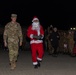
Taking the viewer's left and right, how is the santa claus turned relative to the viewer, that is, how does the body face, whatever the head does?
facing the viewer

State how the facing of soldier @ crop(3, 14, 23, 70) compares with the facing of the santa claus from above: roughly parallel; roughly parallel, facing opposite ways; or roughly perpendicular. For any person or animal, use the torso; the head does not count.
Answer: roughly parallel

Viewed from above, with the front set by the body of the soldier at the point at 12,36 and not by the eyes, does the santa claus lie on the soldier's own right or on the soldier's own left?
on the soldier's own left

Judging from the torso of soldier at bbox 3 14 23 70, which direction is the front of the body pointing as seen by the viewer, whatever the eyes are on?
toward the camera

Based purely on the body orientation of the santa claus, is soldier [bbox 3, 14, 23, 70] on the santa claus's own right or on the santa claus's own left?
on the santa claus's own right

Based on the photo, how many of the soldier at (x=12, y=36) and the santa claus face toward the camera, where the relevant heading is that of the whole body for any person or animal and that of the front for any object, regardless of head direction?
2
